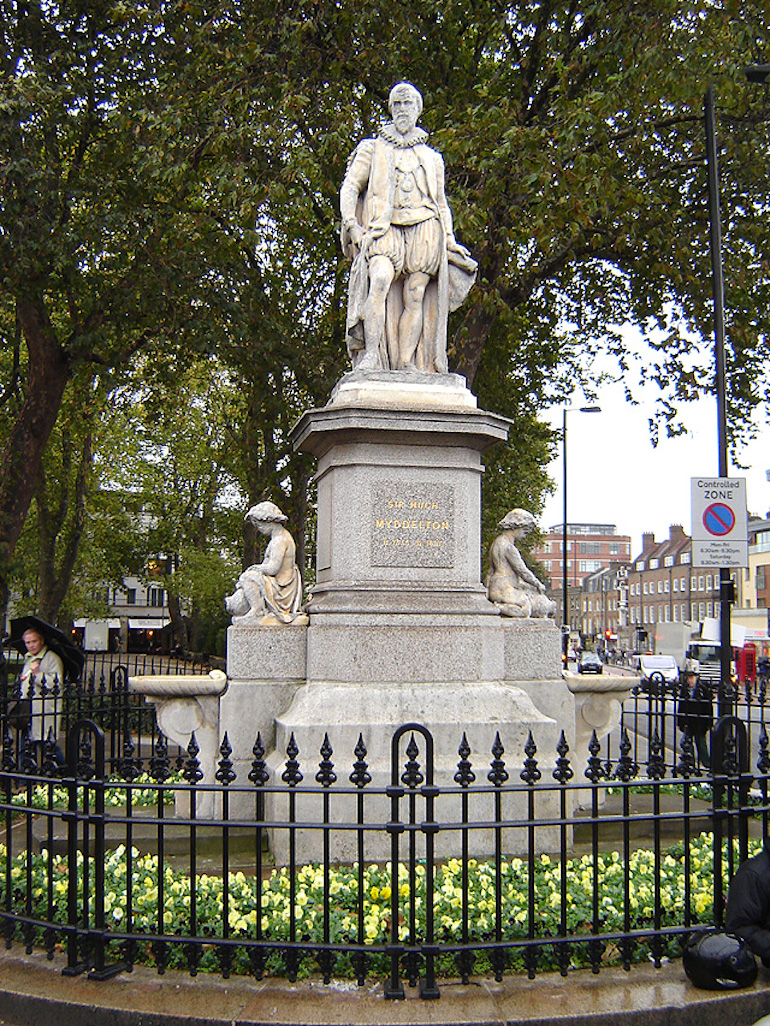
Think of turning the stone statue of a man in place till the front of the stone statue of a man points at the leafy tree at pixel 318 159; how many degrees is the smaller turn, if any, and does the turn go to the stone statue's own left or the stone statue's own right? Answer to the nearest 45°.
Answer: approximately 180°

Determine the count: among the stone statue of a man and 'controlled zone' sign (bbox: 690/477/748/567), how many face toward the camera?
2

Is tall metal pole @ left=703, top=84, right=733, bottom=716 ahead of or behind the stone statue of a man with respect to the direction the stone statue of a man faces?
behind

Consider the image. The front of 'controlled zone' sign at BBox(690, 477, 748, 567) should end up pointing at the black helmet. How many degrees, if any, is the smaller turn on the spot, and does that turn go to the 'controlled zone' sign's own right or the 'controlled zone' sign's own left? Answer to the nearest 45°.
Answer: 0° — it already faces it

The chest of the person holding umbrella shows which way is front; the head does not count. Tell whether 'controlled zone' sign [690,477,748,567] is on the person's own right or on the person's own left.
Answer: on the person's own left

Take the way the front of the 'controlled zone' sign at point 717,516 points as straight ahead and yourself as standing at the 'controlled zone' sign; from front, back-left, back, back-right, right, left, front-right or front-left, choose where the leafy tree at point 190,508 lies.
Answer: back-right

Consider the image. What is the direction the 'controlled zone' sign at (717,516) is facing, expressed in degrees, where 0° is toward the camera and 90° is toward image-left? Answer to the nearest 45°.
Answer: approximately 0°

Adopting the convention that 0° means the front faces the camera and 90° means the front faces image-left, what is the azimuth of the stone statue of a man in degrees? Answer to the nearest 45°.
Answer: approximately 0°

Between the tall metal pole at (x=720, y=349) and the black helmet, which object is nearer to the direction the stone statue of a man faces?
the black helmet

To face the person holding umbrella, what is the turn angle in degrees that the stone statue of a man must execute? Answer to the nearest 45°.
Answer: approximately 135° to its right

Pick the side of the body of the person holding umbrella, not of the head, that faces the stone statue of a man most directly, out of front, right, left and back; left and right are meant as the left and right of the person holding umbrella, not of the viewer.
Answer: left

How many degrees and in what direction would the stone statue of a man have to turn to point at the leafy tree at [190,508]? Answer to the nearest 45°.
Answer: approximately 180°

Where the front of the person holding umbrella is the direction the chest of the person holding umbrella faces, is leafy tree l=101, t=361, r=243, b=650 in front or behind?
behind
